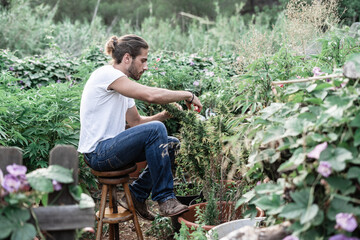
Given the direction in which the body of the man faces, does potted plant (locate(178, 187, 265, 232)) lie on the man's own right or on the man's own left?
on the man's own right

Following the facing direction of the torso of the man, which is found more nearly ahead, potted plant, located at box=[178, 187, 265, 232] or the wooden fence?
the potted plant

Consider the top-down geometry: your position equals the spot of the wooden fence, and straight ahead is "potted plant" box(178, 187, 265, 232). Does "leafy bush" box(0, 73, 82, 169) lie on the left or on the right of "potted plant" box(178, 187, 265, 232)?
left

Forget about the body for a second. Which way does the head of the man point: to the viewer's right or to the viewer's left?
to the viewer's right

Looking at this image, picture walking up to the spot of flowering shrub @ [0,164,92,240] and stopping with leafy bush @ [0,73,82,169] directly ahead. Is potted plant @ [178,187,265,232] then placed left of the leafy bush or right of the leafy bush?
right

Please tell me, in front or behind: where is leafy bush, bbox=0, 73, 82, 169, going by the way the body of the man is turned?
behind

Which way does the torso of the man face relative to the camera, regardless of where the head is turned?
to the viewer's right

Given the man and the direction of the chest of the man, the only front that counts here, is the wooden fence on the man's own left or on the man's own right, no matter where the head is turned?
on the man's own right

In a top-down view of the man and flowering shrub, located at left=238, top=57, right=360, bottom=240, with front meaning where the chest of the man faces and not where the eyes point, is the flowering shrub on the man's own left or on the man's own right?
on the man's own right

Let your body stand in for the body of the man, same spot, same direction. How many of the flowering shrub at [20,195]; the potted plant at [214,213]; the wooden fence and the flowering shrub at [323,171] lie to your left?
0
